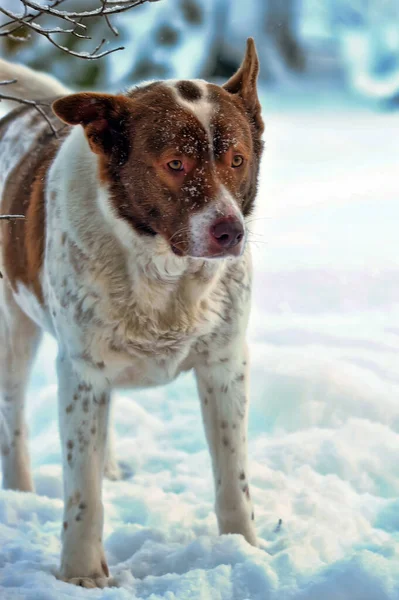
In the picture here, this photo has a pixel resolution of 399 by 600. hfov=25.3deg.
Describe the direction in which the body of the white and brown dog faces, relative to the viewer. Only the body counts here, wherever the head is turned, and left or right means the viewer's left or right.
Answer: facing the viewer and to the right of the viewer
